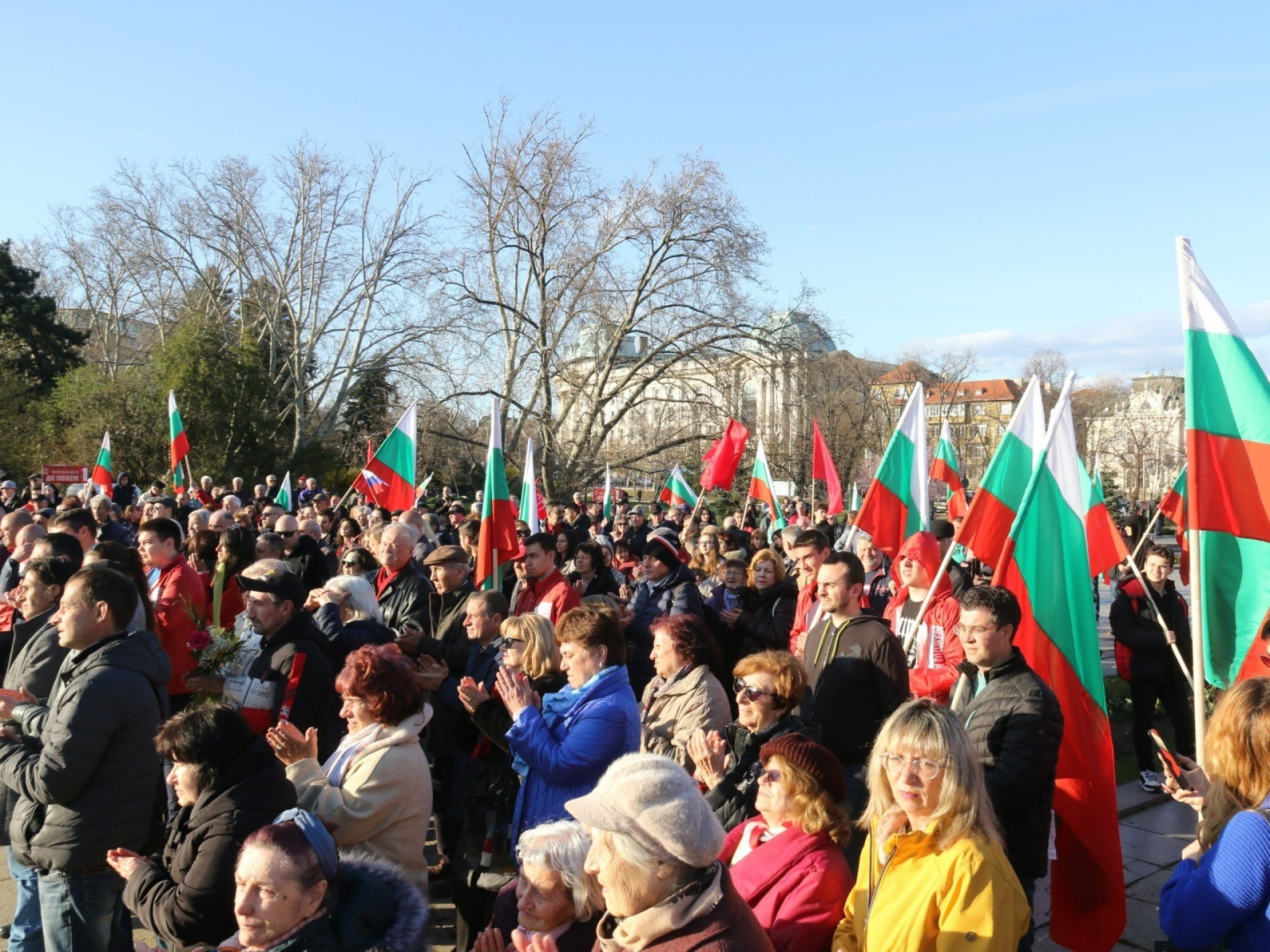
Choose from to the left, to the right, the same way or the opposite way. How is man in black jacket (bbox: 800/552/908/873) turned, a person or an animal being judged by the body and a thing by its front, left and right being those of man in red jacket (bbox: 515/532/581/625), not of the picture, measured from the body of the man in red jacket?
the same way

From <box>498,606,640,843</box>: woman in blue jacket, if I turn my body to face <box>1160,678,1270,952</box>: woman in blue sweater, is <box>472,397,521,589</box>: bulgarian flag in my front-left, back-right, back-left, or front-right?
back-left

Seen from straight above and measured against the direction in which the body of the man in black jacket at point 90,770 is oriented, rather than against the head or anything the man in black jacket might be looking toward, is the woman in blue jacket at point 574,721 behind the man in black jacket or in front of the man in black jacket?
behind

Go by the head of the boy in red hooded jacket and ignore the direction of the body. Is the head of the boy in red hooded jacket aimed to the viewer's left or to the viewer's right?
to the viewer's left

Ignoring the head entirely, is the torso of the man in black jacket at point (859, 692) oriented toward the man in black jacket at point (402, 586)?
no

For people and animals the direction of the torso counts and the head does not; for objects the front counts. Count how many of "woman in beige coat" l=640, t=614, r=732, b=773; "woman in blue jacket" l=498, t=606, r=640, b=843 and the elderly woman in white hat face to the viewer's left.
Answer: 3

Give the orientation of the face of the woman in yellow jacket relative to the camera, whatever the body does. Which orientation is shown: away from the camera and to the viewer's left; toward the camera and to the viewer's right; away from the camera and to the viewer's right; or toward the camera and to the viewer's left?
toward the camera and to the viewer's left

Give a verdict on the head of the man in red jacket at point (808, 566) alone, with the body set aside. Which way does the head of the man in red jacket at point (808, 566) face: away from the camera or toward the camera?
toward the camera

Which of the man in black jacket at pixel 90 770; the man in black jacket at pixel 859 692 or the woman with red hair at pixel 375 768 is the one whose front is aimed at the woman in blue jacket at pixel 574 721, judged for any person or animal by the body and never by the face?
the man in black jacket at pixel 859 692

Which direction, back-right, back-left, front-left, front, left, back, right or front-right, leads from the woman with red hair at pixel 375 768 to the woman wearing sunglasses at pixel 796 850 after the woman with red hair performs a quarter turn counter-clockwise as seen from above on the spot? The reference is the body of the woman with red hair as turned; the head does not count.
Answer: front-left

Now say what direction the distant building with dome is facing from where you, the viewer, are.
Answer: facing the viewer and to the left of the viewer

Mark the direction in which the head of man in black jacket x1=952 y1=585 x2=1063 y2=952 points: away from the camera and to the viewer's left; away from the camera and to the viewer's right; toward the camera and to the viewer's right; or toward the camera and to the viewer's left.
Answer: toward the camera and to the viewer's left

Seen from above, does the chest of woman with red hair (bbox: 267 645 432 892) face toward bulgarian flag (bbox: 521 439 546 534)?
no
